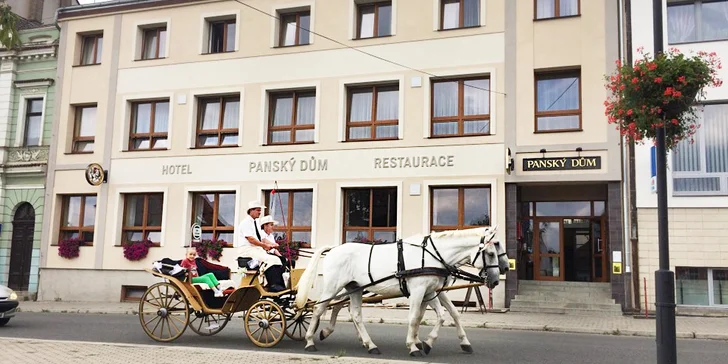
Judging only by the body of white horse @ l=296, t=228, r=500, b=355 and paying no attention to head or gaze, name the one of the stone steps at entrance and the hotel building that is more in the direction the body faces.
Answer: the stone steps at entrance

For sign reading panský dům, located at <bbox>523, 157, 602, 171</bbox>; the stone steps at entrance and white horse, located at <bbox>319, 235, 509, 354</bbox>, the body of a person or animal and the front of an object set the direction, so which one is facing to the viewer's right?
the white horse

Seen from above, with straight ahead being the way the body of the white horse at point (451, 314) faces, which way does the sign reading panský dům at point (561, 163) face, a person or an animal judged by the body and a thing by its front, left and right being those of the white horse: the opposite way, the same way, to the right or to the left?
to the right

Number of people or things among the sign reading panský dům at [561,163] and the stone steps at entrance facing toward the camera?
2

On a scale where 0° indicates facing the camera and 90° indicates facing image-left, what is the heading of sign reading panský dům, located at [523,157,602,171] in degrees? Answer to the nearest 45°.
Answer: approximately 0°

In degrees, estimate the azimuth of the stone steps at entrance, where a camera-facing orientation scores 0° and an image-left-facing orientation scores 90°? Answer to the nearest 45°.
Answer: approximately 0°

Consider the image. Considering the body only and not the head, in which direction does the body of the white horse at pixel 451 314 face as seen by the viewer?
to the viewer's right

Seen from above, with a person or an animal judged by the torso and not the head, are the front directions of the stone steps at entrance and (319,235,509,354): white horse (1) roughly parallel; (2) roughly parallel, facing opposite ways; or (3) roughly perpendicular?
roughly perpendicular

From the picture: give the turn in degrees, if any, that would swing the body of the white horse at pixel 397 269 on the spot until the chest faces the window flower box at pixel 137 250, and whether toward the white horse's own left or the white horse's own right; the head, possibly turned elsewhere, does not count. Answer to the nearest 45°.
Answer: approximately 135° to the white horse's own left

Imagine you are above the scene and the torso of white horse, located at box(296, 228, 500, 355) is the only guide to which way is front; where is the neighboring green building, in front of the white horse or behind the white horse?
behind

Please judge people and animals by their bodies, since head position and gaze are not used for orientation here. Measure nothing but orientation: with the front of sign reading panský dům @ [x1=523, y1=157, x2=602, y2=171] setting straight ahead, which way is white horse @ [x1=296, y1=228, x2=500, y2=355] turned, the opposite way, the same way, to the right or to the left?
to the left

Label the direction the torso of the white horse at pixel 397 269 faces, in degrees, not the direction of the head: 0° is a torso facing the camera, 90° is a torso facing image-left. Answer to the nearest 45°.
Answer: approximately 270°

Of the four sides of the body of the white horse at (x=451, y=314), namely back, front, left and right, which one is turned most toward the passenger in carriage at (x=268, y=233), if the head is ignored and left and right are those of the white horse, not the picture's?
back
